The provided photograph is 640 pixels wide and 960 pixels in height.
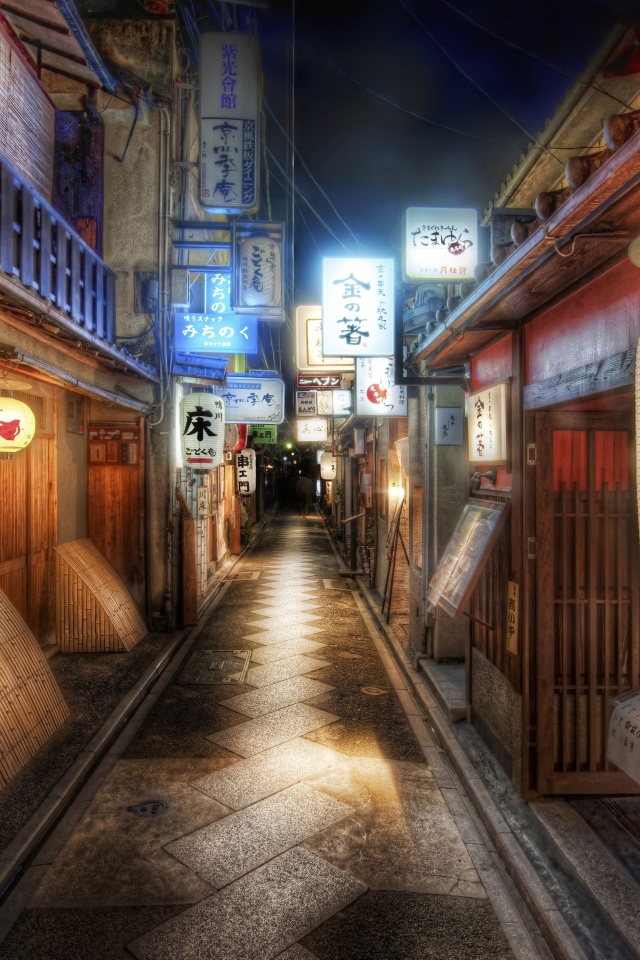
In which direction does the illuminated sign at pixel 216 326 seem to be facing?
toward the camera

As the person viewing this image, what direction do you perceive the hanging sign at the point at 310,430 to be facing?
facing the viewer

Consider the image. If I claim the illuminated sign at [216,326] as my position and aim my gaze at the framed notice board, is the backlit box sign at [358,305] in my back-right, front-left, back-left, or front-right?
front-left

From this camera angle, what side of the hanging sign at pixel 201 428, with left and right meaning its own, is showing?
front

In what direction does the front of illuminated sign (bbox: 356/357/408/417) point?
toward the camera

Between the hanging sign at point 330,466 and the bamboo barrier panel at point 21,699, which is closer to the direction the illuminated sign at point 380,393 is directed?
the bamboo barrier panel
